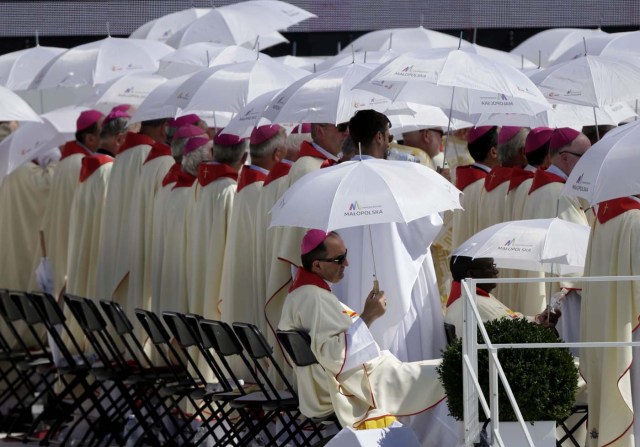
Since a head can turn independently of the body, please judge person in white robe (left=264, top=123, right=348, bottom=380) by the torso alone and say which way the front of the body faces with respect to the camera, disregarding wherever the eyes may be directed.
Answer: to the viewer's right

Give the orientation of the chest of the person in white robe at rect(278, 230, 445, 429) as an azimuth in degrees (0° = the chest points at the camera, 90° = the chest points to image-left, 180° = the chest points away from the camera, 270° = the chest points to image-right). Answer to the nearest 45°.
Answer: approximately 270°

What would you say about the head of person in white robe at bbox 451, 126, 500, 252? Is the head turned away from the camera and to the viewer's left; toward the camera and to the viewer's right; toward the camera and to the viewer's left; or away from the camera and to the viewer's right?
away from the camera and to the viewer's right

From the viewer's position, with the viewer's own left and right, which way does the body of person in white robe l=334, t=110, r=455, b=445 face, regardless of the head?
facing away from the viewer and to the right of the viewer

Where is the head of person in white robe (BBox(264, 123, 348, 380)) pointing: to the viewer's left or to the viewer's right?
to the viewer's right

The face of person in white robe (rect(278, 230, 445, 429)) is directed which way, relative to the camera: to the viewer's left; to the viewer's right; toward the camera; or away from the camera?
to the viewer's right

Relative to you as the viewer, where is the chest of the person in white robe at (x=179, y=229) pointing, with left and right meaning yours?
facing away from the viewer and to the right of the viewer

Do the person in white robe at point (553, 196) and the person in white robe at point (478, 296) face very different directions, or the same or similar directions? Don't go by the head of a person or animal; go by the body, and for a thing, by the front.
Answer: same or similar directions

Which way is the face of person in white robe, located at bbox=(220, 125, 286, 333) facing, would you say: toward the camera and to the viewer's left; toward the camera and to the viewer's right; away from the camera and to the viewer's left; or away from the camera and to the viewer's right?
away from the camera and to the viewer's right

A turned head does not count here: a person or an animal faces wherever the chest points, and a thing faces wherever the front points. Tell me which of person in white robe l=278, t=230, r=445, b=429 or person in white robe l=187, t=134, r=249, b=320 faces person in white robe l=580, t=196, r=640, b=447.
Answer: person in white robe l=278, t=230, r=445, b=429

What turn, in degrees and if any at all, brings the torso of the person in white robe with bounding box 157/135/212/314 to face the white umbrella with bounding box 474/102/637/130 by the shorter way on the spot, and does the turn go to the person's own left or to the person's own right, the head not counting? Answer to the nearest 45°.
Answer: approximately 45° to the person's own right
